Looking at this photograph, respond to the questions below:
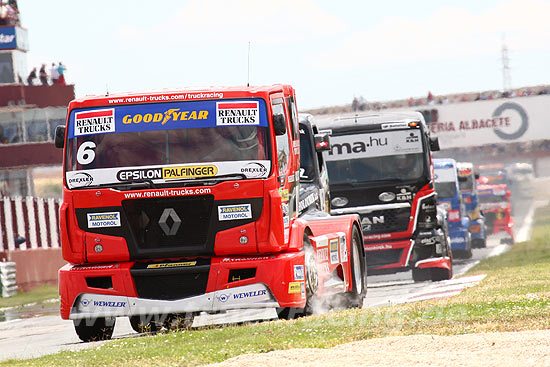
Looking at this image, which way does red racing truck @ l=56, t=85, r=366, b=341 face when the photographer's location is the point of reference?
facing the viewer

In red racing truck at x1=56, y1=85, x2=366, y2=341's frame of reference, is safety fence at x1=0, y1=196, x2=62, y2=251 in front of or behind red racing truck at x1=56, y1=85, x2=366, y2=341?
behind
